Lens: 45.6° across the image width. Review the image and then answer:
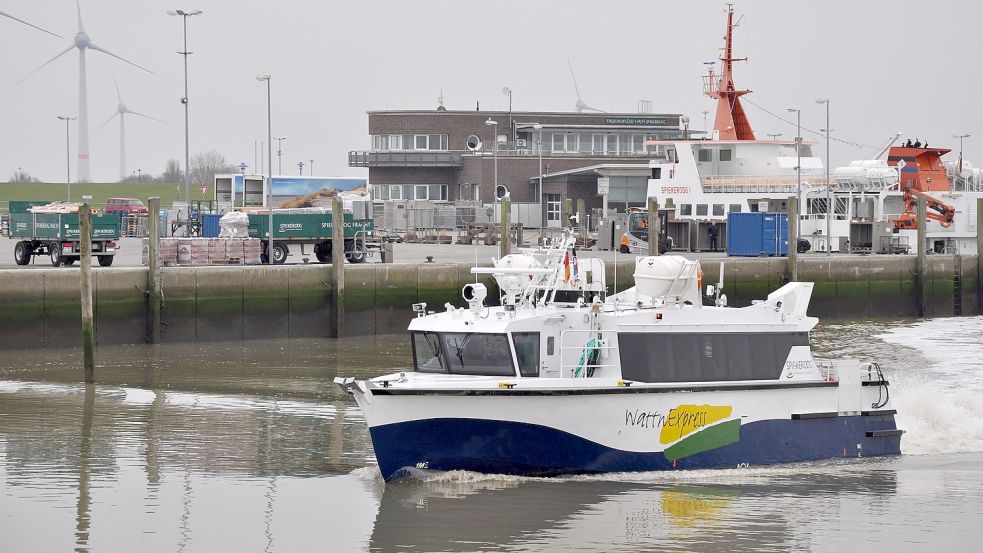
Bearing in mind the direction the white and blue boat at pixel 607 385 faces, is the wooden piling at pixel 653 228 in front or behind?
behind

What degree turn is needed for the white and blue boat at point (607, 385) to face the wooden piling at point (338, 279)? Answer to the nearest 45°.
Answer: approximately 90° to its right

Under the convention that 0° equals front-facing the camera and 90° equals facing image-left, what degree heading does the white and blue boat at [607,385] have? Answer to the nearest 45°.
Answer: approximately 45°

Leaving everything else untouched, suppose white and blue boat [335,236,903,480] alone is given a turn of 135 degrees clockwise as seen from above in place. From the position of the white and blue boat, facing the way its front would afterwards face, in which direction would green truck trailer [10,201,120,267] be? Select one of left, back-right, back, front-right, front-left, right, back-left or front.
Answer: front-left

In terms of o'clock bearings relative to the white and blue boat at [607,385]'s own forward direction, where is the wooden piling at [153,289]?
The wooden piling is roughly at 3 o'clock from the white and blue boat.

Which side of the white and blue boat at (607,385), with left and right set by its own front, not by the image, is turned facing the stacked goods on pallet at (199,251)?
right

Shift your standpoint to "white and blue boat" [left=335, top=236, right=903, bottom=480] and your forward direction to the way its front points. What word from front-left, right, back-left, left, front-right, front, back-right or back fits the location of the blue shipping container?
back-right
